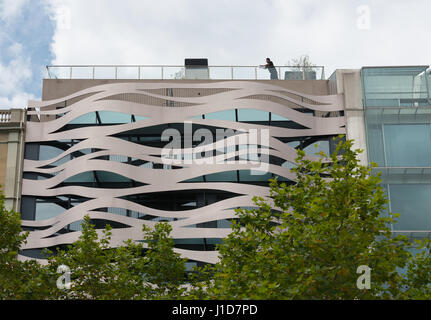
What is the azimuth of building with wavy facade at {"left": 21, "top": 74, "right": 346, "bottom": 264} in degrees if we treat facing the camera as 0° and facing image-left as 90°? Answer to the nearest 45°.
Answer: approximately 0°

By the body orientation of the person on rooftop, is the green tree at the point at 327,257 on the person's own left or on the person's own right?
on the person's own left
